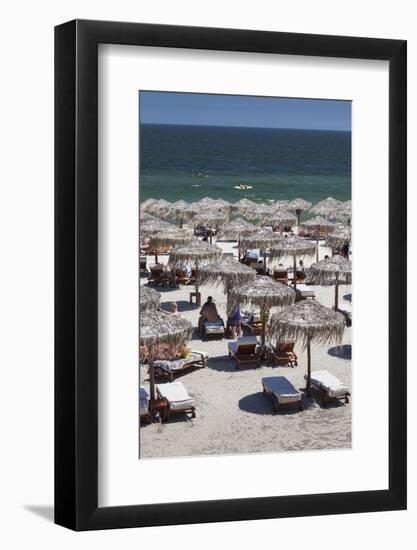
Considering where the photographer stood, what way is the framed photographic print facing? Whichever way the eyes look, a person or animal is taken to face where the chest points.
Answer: facing the viewer and to the right of the viewer
